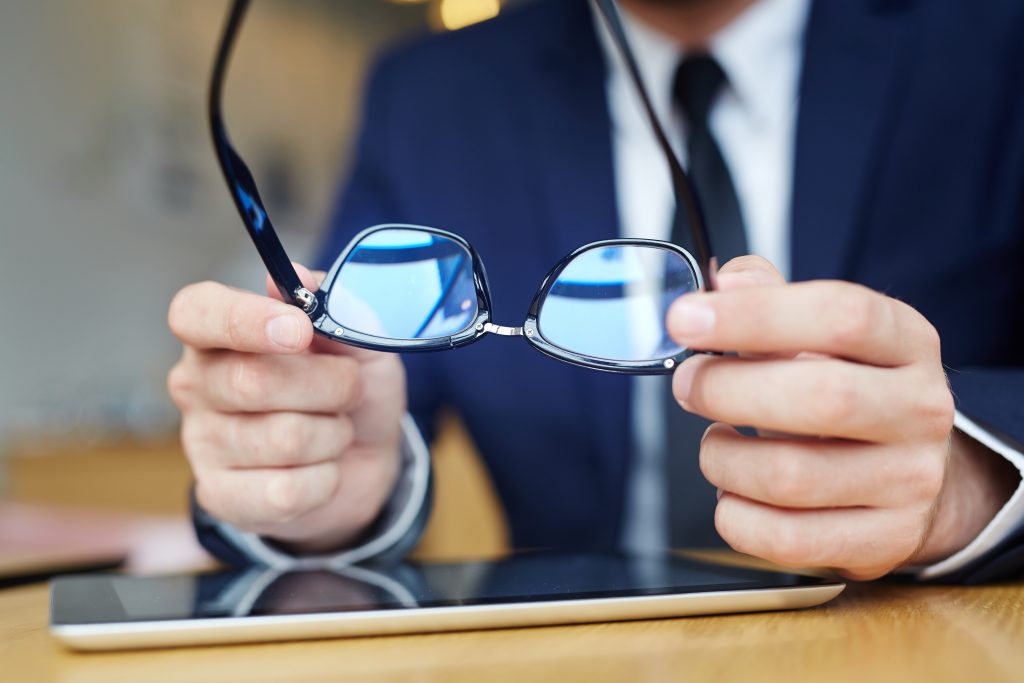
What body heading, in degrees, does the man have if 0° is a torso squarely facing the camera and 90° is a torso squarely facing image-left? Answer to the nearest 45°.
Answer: approximately 0°

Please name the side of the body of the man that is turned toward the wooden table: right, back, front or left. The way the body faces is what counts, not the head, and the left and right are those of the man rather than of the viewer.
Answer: front
